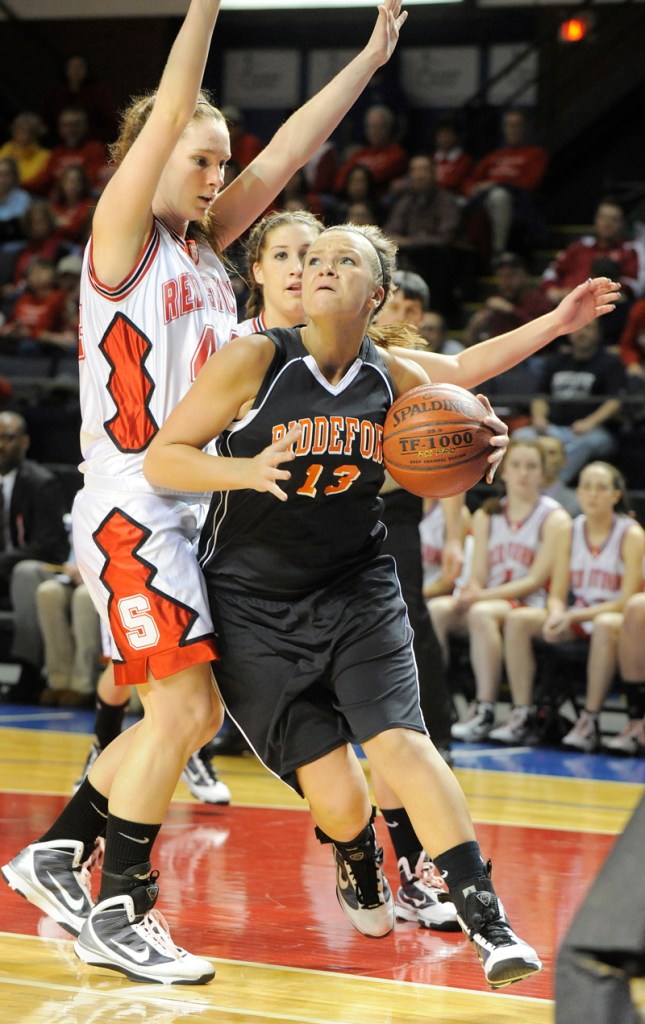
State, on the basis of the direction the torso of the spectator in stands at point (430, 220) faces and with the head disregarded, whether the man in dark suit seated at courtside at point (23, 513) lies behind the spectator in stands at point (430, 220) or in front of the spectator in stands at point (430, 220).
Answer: in front

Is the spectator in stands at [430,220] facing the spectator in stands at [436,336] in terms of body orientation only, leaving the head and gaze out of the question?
yes

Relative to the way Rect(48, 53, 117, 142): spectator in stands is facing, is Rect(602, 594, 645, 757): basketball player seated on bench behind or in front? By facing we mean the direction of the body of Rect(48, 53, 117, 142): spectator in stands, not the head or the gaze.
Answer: in front

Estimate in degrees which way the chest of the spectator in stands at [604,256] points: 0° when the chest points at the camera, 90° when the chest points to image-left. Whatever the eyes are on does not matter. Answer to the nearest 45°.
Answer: approximately 0°

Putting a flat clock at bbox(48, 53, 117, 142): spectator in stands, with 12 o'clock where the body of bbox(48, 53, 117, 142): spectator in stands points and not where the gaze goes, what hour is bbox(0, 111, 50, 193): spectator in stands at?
bbox(0, 111, 50, 193): spectator in stands is roughly at 2 o'clock from bbox(48, 53, 117, 142): spectator in stands.

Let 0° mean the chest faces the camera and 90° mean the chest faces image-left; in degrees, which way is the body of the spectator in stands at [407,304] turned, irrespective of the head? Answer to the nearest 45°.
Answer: approximately 0°

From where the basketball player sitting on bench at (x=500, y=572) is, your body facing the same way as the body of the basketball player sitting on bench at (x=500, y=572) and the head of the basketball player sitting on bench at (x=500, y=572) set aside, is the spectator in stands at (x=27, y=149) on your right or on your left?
on your right

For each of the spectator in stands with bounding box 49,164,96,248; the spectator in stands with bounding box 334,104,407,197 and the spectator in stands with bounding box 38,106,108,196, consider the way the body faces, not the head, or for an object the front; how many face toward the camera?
3

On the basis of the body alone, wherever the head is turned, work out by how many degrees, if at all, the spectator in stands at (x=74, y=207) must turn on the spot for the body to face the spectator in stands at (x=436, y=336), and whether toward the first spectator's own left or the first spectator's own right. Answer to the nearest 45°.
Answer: approximately 45° to the first spectator's own left
